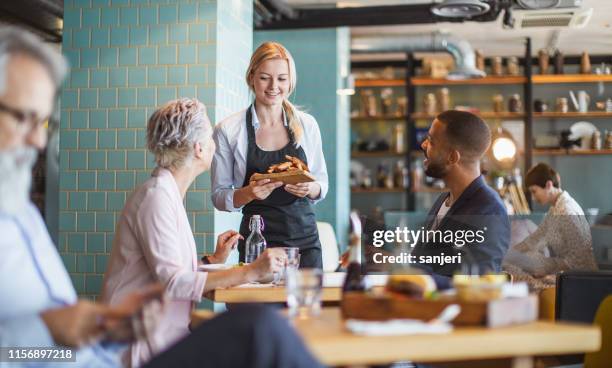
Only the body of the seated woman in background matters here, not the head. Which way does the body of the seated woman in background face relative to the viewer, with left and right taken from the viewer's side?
facing to the left of the viewer

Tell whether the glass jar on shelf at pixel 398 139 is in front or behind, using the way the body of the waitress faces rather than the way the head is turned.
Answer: behind

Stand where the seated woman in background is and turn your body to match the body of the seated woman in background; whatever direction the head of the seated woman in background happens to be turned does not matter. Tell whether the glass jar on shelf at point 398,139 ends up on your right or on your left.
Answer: on your right

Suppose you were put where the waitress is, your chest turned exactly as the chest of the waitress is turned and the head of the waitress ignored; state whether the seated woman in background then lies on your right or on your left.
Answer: on your left

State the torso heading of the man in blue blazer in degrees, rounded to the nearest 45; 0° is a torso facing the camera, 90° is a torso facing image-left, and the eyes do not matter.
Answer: approximately 90°

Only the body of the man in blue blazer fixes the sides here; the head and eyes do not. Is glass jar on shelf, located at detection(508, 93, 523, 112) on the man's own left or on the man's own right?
on the man's own right

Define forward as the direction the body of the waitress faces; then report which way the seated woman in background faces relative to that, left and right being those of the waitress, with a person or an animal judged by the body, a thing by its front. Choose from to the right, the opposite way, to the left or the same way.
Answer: to the right

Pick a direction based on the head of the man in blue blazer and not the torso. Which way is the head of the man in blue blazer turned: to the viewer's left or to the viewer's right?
to the viewer's left

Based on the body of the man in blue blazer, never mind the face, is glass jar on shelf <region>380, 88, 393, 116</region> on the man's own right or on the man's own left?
on the man's own right

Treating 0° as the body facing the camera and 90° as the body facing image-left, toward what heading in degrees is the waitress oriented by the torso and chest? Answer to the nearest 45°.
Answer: approximately 0°
